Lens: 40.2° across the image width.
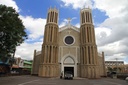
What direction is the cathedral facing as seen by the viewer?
toward the camera

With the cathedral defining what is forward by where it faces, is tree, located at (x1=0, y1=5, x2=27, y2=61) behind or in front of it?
in front
